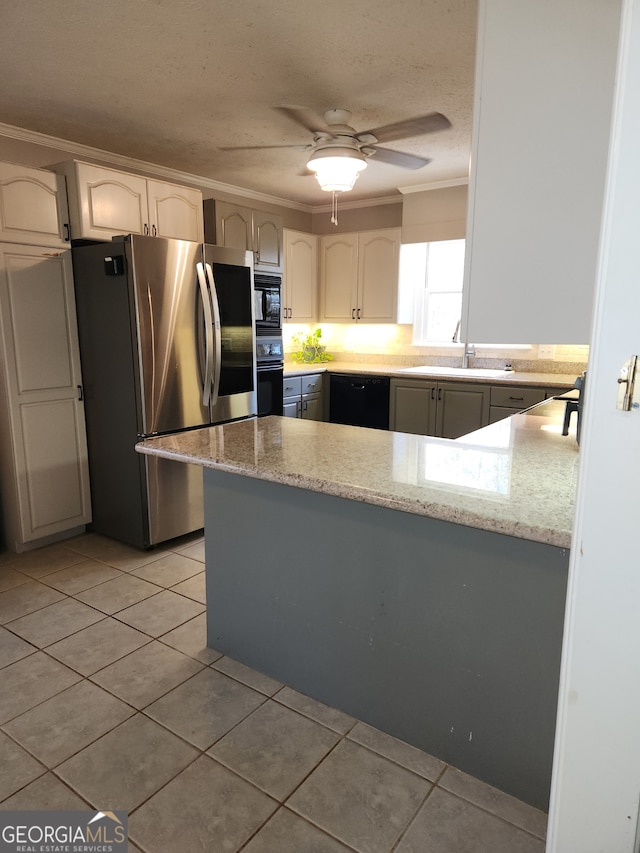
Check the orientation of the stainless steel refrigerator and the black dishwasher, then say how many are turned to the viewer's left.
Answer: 0

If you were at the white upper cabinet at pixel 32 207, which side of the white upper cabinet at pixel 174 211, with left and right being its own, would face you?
right

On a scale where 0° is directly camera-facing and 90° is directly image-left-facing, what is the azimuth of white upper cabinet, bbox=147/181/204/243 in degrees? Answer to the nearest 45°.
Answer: approximately 315°

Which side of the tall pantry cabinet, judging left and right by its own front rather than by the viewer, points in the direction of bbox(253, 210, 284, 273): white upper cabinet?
left

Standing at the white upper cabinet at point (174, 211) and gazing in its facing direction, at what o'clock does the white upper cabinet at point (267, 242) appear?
the white upper cabinet at point (267, 242) is roughly at 9 o'clock from the white upper cabinet at point (174, 211).

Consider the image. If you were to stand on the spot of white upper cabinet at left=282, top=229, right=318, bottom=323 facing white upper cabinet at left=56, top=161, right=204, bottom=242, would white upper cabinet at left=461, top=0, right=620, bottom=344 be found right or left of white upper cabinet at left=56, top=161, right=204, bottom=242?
left

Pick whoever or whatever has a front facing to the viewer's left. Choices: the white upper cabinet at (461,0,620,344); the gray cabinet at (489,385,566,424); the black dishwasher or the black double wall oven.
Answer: the white upper cabinet

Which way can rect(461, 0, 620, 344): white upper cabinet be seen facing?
to the viewer's left

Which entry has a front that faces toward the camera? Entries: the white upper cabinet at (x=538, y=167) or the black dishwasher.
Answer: the black dishwasher

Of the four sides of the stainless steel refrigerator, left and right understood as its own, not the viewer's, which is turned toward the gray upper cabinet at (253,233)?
left

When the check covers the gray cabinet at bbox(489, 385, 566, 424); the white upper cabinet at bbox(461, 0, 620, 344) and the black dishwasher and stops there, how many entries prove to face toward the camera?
2

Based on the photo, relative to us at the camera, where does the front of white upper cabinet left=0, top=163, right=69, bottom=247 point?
facing the viewer and to the right of the viewer

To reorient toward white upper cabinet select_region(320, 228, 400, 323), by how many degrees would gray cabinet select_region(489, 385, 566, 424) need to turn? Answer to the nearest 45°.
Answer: approximately 135° to its right

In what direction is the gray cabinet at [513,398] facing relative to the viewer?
toward the camera

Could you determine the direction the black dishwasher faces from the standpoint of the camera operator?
facing the viewer
